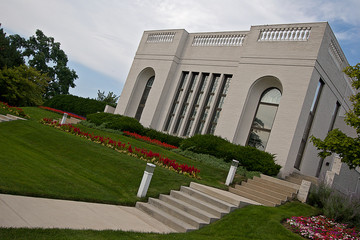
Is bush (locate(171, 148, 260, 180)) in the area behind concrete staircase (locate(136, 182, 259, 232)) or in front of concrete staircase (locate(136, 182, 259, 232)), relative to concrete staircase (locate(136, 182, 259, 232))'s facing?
behind

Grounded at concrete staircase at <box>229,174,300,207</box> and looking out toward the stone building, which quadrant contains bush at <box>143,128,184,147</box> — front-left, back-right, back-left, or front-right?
front-left

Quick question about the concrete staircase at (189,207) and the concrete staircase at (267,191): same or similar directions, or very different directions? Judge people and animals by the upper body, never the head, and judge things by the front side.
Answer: same or similar directions

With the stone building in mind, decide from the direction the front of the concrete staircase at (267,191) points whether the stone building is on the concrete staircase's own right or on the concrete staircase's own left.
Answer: on the concrete staircase's own right

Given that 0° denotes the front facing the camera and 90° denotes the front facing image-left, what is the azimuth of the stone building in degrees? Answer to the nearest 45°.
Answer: approximately 45°

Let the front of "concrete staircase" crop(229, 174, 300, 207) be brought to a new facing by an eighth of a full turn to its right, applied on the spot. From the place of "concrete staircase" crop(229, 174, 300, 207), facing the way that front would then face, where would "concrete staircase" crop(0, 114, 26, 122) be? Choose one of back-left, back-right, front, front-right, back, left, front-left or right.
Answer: front

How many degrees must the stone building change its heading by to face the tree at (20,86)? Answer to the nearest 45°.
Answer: approximately 45° to its right

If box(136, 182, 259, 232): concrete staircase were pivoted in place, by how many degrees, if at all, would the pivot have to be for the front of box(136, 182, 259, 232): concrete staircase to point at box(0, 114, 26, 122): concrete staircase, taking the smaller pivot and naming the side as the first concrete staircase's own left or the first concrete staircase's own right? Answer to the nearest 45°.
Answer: approximately 90° to the first concrete staircase's own right

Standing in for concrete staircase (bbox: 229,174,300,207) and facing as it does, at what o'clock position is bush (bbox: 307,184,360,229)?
The bush is roughly at 9 o'clock from the concrete staircase.

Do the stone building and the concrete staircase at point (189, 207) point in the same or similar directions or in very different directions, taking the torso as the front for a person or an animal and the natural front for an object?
same or similar directions

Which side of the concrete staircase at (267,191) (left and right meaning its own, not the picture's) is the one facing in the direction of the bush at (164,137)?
right

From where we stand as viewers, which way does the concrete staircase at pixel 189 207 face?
facing the viewer and to the left of the viewer

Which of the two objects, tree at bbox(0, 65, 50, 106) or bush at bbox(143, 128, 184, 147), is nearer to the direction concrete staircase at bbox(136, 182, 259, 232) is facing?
the tree

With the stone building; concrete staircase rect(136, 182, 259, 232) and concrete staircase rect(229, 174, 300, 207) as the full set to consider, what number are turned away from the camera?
0

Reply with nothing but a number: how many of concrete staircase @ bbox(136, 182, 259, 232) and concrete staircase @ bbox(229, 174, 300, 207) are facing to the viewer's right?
0

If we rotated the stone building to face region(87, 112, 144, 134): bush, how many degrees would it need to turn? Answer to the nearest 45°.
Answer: approximately 45° to its right
